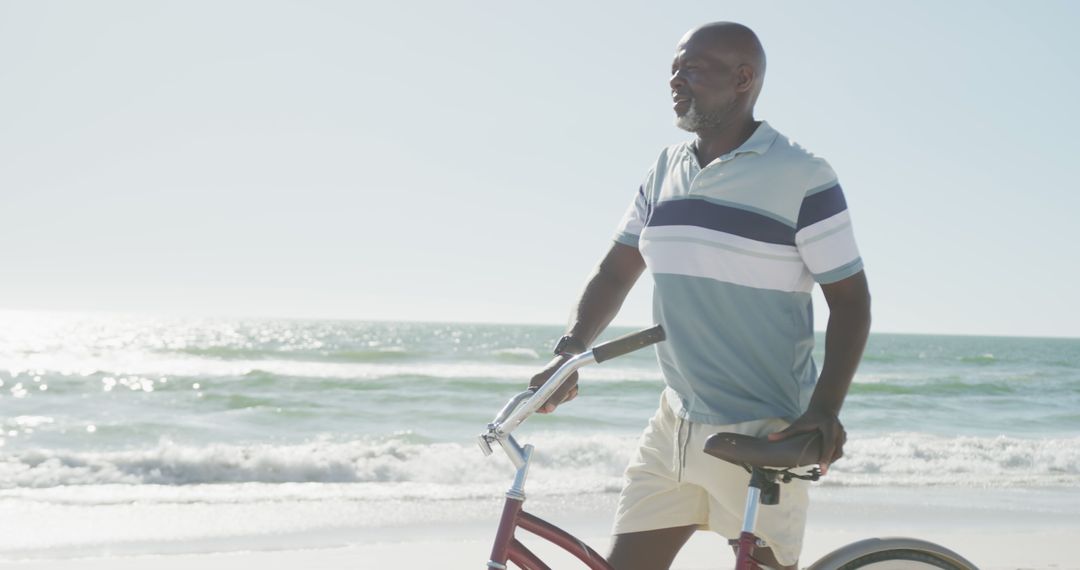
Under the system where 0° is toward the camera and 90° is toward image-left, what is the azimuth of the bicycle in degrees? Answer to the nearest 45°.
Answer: approximately 90°

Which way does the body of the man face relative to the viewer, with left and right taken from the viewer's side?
facing the viewer and to the left of the viewer
